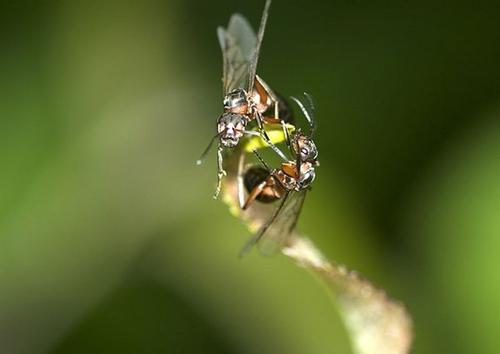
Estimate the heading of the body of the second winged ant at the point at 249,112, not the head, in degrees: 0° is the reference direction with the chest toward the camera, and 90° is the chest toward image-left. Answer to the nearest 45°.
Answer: approximately 45°
